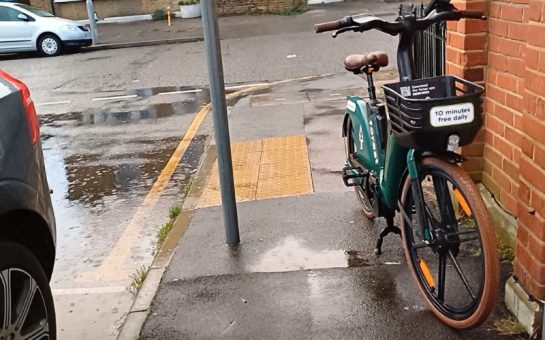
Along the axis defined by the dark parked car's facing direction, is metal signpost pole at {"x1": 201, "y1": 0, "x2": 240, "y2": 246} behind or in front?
behind

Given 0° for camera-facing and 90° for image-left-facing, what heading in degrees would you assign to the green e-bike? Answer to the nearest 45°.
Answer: approximately 315°

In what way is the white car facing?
to the viewer's right

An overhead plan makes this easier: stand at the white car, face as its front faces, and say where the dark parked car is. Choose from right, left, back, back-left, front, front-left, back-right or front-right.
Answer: right

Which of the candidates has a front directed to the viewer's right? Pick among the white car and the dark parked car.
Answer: the white car

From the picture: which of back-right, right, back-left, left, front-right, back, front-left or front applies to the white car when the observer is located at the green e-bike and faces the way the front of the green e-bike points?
back

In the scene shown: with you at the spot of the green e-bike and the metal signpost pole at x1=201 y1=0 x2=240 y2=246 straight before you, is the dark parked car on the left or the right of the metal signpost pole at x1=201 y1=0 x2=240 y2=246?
left
